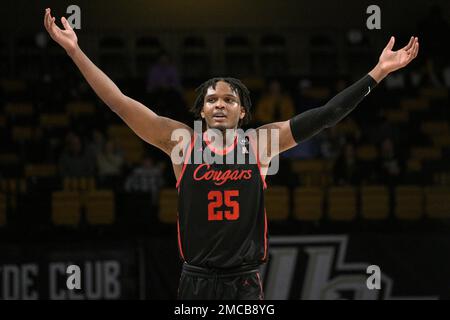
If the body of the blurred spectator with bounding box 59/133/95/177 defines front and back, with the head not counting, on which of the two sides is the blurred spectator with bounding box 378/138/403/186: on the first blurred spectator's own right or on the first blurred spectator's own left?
on the first blurred spectator's own left

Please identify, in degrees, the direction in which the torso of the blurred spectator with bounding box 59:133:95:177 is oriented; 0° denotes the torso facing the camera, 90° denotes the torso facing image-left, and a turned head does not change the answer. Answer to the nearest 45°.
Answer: approximately 0°

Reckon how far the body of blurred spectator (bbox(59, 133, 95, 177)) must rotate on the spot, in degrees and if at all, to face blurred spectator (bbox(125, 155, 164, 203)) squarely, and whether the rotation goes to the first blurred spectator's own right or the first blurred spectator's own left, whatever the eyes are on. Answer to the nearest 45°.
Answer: approximately 90° to the first blurred spectator's own left

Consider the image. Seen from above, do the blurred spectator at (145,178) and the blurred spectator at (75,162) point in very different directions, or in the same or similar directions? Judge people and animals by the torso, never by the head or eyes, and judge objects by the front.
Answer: same or similar directions

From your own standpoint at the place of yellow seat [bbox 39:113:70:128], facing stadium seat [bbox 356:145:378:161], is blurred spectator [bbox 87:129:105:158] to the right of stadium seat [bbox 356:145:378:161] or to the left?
right

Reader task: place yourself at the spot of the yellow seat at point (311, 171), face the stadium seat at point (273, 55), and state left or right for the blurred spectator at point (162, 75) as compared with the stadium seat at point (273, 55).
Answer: left

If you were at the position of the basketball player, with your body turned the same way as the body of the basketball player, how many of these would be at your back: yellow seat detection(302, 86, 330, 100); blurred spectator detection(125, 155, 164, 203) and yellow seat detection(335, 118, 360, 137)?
3

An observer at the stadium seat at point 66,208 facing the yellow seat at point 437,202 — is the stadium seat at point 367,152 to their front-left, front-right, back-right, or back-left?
front-left

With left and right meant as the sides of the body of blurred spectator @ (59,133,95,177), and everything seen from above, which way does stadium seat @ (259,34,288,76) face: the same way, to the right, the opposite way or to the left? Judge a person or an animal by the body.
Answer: the same way

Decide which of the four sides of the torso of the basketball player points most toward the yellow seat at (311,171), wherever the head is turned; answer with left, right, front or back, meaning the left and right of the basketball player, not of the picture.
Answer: back

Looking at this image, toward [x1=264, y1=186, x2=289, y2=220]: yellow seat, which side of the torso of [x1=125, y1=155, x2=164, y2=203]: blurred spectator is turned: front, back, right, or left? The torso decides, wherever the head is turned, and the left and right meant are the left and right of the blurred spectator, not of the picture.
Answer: left

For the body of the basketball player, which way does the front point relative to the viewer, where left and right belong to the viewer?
facing the viewer

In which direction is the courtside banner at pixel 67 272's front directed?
toward the camera

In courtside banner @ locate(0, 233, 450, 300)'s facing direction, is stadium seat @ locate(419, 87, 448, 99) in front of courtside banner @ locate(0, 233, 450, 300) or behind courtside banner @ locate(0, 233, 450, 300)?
behind

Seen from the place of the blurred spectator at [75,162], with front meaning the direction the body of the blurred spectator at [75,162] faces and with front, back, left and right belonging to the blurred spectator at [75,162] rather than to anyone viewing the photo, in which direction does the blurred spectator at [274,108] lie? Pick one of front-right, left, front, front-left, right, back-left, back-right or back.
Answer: left

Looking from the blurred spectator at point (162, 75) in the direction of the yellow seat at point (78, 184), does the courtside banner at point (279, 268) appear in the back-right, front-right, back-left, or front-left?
front-left

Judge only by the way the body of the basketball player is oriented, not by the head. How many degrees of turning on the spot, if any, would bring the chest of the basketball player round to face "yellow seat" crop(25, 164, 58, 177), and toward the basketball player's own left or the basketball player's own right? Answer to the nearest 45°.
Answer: approximately 180°

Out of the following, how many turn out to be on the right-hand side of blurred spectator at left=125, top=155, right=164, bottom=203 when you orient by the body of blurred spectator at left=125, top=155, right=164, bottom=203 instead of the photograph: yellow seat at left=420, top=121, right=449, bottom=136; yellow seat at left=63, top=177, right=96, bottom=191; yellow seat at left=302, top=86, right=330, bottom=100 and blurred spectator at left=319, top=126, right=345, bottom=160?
1

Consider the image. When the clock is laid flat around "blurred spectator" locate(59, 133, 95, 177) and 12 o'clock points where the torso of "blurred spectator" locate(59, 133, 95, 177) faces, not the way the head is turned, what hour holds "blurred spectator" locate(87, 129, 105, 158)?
"blurred spectator" locate(87, 129, 105, 158) is roughly at 7 o'clock from "blurred spectator" locate(59, 133, 95, 177).

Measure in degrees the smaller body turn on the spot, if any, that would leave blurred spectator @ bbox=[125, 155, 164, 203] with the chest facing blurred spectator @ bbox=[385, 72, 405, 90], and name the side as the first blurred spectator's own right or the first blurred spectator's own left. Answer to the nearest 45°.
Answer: approximately 135° to the first blurred spectator's own left
